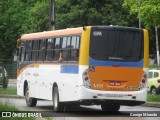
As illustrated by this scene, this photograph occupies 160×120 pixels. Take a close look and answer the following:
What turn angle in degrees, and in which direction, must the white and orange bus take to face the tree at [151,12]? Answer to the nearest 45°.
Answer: approximately 45° to its right

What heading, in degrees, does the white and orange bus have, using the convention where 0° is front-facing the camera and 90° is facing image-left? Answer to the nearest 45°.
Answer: approximately 135°
